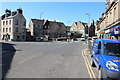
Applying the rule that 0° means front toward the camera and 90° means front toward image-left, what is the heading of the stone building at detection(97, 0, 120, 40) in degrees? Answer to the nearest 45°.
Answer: approximately 45°

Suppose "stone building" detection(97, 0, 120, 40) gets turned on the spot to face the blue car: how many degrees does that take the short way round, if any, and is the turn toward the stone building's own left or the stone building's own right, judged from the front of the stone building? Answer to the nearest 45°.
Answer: approximately 45° to the stone building's own left
